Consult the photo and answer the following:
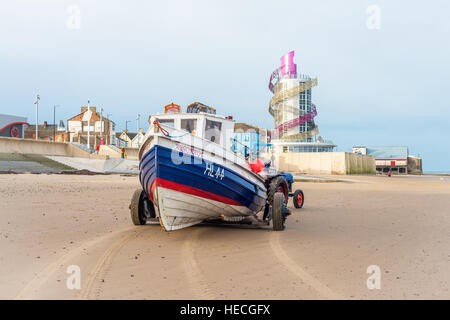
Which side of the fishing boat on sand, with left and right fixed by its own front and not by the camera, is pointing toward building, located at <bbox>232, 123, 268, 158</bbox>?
back

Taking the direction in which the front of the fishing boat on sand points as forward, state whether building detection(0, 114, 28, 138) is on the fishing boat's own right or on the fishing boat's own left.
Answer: on the fishing boat's own right

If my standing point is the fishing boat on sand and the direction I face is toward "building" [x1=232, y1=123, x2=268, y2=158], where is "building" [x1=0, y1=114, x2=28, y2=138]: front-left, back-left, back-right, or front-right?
front-left

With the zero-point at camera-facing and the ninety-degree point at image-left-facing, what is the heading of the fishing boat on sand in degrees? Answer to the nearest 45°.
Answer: approximately 45°
